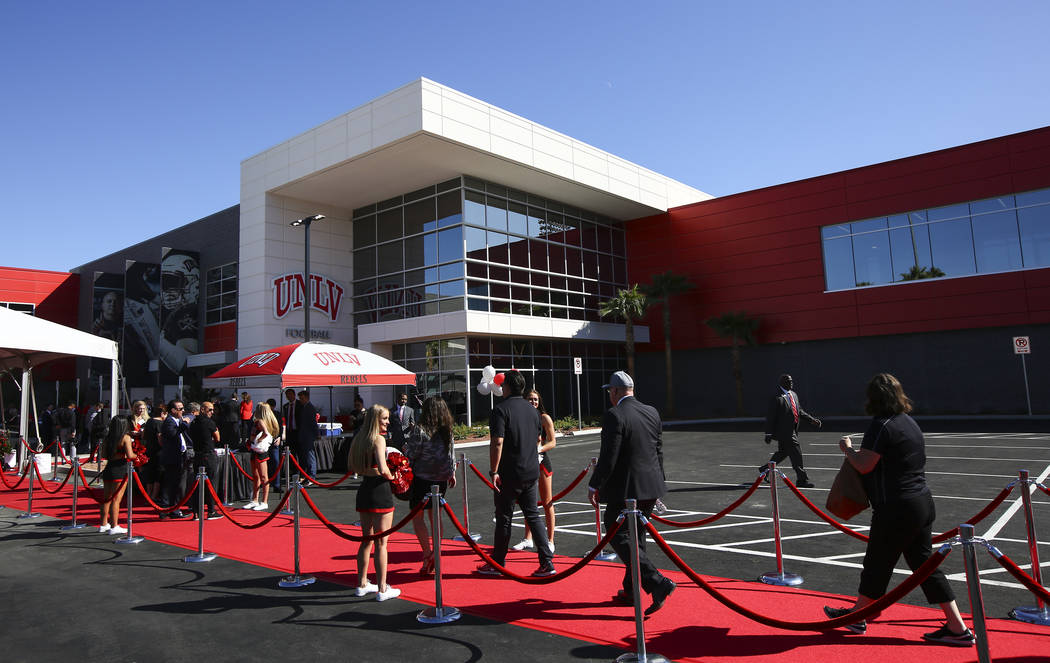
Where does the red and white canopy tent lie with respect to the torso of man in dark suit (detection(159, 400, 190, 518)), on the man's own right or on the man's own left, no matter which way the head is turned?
on the man's own left

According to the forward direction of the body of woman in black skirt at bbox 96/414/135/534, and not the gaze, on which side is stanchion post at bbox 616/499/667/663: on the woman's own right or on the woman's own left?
on the woman's own right

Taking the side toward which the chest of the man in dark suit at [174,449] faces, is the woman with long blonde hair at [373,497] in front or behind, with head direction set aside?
in front

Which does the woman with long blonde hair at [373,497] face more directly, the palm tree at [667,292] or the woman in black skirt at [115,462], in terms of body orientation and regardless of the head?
the palm tree

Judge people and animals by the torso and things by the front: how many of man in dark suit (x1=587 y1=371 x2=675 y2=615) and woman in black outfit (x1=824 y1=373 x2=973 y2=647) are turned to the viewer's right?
0

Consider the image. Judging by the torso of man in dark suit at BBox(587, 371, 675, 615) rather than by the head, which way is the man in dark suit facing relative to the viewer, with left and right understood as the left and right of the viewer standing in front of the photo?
facing away from the viewer and to the left of the viewer

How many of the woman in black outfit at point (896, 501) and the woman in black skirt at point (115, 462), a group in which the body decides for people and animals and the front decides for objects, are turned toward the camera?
0

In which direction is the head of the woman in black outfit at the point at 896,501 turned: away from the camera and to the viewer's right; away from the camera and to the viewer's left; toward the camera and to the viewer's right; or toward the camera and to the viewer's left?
away from the camera and to the viewer's left

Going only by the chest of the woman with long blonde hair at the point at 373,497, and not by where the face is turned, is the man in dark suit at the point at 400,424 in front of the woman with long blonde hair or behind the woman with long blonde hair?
in front
